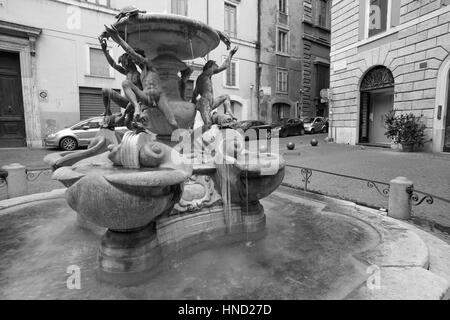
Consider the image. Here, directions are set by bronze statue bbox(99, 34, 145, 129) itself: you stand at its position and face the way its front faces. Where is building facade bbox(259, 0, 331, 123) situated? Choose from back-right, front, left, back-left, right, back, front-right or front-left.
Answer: back-right

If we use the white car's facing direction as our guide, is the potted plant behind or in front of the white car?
behind

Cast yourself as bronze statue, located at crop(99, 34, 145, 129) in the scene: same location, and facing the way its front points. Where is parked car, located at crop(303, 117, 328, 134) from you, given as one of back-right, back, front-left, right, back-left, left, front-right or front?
back-right

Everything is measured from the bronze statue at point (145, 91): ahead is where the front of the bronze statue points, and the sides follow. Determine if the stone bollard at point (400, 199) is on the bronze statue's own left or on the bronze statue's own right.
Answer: on the bronze statue's own left

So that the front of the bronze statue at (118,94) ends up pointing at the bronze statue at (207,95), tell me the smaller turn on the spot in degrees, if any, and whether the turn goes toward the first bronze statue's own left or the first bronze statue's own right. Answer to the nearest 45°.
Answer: approximately 180°

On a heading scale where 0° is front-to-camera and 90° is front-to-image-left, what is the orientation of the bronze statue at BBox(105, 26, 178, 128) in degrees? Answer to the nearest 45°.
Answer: approximately 45°

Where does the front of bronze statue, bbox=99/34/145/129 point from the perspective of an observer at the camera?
facing to the left of the viewer

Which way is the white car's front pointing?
to the viewer's left

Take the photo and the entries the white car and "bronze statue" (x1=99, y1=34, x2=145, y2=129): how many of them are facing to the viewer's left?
2

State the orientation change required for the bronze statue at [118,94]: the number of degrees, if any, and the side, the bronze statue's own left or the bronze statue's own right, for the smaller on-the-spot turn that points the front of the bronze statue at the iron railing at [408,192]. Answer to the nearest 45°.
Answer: approximately 180°

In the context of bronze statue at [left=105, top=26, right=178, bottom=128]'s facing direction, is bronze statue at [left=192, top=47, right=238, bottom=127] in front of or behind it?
behind
